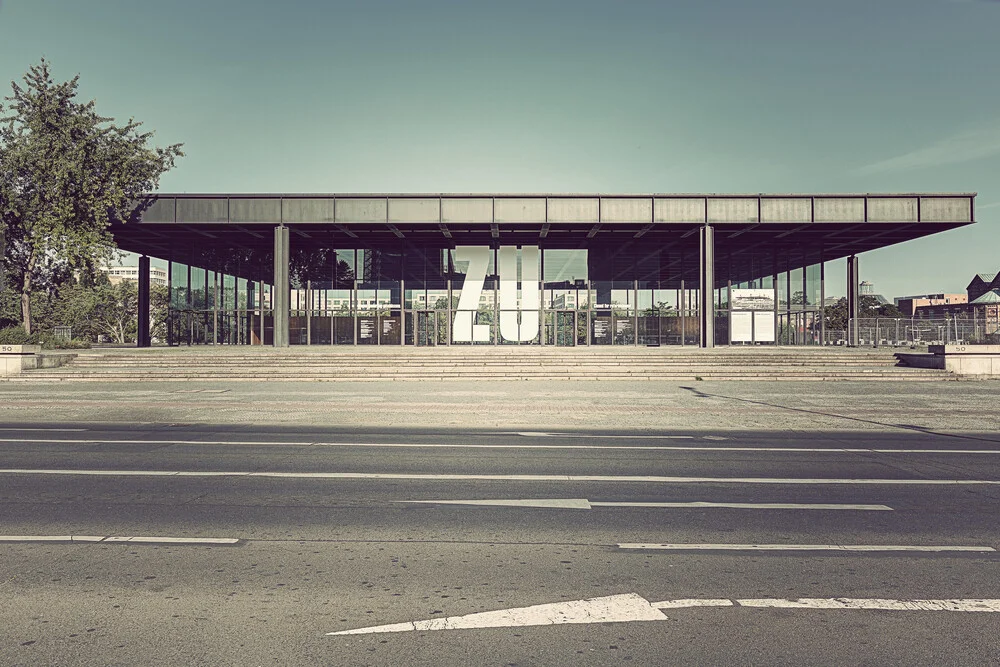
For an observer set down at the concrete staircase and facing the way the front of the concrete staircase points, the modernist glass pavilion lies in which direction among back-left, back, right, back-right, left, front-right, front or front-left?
back

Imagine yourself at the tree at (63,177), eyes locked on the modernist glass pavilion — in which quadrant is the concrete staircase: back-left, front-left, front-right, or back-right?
front-right

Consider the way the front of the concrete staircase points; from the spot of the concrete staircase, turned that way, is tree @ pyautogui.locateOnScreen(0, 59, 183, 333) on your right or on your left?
on your right

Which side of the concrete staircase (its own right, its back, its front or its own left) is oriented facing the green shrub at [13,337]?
right

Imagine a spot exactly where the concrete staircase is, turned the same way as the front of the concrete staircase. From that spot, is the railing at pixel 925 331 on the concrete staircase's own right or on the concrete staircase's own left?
on the concrete staircase's own left

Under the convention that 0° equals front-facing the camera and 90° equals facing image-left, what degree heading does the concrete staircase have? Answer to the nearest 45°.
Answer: approximately 0°
